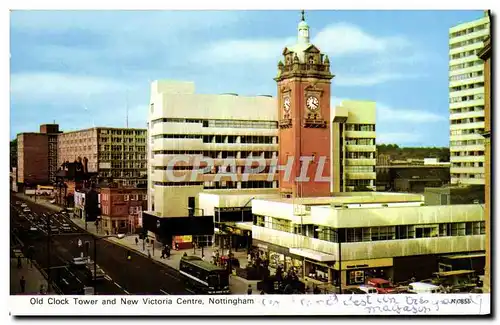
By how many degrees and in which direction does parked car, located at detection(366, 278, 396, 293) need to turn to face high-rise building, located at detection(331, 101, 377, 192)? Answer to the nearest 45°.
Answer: approximately 135° to its left

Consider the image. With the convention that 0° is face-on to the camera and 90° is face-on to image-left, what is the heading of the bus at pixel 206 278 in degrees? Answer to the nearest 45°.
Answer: approximately 315°

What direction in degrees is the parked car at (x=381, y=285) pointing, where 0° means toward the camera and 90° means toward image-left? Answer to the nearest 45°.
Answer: approximately 315°

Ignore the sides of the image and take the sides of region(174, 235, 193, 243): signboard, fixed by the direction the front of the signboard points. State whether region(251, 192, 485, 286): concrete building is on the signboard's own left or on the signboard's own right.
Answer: on the signboard's own left

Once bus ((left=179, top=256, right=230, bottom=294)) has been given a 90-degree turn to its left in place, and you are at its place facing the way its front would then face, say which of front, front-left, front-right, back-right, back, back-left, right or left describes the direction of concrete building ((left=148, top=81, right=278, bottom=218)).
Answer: front-left

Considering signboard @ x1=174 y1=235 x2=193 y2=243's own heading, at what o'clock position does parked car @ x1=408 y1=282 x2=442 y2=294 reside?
The parked car is roughly at 10 o'clock from the signboard.

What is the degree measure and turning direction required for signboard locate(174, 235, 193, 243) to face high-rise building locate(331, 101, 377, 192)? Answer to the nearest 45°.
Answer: approximately 90° to its left

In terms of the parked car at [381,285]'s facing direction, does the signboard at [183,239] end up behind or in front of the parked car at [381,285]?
behind

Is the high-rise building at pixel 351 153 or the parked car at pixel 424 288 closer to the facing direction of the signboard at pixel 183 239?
the parked car
